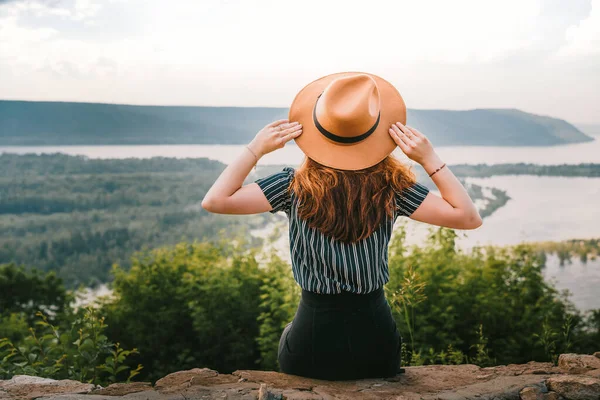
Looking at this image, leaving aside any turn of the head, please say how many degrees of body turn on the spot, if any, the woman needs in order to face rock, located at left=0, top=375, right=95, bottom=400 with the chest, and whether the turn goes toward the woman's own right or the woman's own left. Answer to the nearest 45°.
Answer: approximately 90° to the woman's own left

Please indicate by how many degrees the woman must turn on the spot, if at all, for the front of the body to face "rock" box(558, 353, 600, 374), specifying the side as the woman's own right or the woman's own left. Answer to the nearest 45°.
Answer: approximately 45° to the woman's own right

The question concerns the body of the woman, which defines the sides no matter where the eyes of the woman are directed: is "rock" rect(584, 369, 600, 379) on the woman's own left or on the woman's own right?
on the woman's own right

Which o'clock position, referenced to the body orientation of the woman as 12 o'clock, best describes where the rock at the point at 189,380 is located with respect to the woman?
The rock is roughly at 10 o'clock from the woman.

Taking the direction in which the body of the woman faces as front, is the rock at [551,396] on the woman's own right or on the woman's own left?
on the woman's own right

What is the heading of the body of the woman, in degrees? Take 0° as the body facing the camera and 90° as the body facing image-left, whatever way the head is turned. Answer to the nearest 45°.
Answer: approximately 180°

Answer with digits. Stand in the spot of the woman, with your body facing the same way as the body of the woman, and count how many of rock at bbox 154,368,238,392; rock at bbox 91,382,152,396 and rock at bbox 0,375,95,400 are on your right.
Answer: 0

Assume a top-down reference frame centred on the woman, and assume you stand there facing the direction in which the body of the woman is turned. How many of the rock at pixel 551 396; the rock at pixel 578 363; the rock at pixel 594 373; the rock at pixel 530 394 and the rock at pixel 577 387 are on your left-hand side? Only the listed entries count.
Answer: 0

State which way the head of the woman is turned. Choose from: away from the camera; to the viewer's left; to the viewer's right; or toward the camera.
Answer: away from the camera
